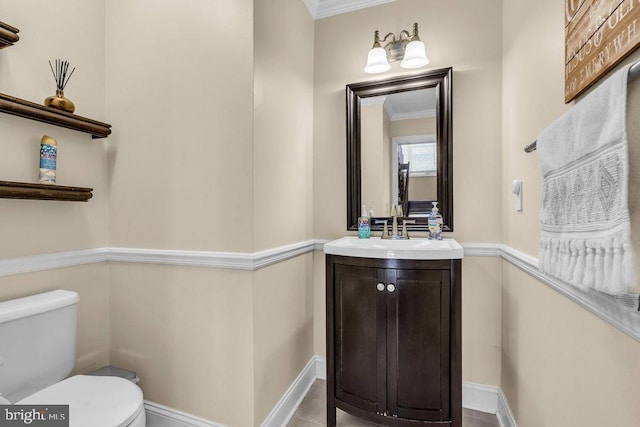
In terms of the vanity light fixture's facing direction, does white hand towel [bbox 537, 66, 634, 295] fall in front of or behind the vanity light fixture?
in front

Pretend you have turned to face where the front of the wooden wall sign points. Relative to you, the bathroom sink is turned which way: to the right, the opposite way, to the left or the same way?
to the left

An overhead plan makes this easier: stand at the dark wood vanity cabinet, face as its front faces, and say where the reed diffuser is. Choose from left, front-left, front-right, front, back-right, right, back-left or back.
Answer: right

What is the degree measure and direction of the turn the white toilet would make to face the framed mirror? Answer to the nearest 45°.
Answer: approximately 45° to its left

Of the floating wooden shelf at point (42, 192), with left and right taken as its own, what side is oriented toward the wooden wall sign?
front

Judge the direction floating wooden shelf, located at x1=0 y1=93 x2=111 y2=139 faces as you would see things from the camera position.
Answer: facing the viewer and to the right of the viewer

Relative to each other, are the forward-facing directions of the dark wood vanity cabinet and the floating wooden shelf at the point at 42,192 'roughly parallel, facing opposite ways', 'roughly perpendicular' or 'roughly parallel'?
roughly perpendicular

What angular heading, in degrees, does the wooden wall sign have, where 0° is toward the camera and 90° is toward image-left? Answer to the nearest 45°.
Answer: approximately 45°

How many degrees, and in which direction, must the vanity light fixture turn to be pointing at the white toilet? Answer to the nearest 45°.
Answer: approximately 45° to its right

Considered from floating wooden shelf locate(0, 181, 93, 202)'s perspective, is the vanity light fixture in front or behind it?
in front

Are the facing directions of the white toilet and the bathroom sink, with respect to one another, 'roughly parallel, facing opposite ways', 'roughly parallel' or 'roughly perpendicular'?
roughly perpendicular

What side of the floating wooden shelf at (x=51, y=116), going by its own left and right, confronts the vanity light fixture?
front

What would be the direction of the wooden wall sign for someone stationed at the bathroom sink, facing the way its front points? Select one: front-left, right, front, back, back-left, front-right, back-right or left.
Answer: front-left

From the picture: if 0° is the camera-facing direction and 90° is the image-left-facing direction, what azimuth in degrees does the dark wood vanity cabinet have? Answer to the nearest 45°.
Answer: approximately 0°

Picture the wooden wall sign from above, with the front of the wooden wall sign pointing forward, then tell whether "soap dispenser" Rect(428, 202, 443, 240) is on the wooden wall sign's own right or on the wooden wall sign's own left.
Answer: on the wooden wall sign's own right
